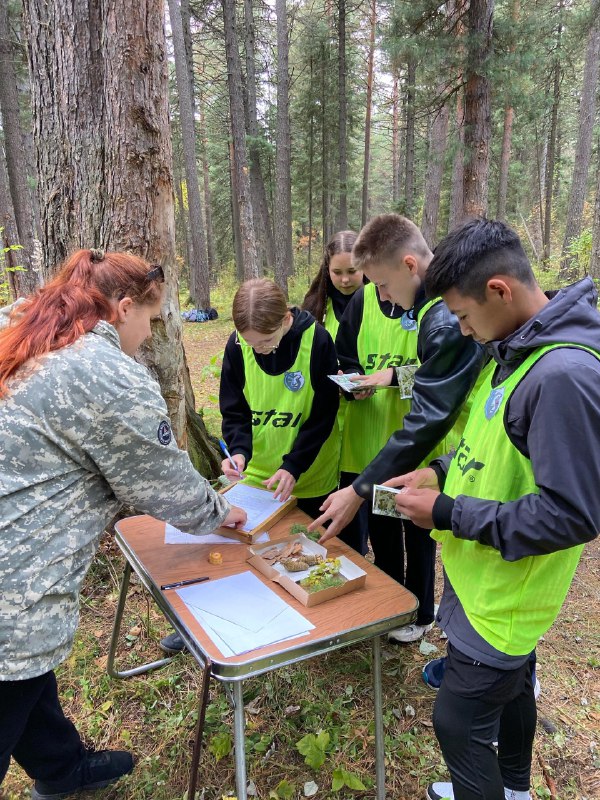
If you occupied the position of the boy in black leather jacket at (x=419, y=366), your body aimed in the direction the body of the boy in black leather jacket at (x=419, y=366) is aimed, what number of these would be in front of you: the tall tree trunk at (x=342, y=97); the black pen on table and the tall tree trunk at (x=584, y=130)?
1

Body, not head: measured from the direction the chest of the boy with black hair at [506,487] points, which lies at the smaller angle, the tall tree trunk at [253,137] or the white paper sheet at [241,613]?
the white paper sheet

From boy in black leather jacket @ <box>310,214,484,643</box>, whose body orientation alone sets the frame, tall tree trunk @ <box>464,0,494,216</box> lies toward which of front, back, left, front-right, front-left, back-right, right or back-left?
back-right

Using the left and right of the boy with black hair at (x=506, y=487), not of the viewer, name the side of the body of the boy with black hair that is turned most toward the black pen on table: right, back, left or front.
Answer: front

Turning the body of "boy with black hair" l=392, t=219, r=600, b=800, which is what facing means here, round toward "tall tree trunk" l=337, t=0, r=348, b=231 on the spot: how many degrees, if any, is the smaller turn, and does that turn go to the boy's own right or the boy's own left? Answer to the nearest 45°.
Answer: approximately 90° to the boy's own right

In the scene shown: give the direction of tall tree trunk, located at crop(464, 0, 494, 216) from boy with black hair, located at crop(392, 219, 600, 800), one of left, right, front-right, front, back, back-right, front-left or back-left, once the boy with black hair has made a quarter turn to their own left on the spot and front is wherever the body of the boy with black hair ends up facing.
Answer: back

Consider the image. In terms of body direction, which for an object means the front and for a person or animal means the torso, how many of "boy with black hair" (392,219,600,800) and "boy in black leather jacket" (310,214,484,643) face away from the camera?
0

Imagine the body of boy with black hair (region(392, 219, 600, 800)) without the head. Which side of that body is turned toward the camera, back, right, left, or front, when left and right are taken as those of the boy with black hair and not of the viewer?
left

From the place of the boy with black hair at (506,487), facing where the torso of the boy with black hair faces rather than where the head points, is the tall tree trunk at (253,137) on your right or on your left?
on your right

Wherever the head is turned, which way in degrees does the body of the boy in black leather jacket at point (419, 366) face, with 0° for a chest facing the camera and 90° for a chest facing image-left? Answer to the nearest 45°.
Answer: approximately 45°

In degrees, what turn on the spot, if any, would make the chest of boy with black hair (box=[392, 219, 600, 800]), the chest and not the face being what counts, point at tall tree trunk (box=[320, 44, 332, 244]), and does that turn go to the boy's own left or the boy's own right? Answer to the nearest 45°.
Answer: approximately 90° to the boy's own right

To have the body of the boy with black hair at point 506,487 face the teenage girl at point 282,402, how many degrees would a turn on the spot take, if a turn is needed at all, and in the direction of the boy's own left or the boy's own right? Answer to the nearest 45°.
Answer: approximately 45° to the boy's own right

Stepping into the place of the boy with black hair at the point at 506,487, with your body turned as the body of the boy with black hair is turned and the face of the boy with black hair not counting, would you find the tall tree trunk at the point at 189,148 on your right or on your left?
on your right

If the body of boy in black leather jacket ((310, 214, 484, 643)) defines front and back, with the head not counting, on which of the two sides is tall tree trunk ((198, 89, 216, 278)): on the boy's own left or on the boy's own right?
on the boy's own right

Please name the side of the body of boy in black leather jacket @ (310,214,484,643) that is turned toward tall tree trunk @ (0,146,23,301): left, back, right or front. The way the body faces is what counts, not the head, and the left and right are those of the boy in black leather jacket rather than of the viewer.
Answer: right

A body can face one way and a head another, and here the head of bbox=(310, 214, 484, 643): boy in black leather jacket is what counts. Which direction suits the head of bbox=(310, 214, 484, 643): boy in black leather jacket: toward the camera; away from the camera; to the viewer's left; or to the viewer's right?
to the viewer's left

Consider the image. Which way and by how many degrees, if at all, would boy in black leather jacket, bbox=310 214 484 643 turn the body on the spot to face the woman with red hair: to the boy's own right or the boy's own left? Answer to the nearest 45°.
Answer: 0° — they already face them
